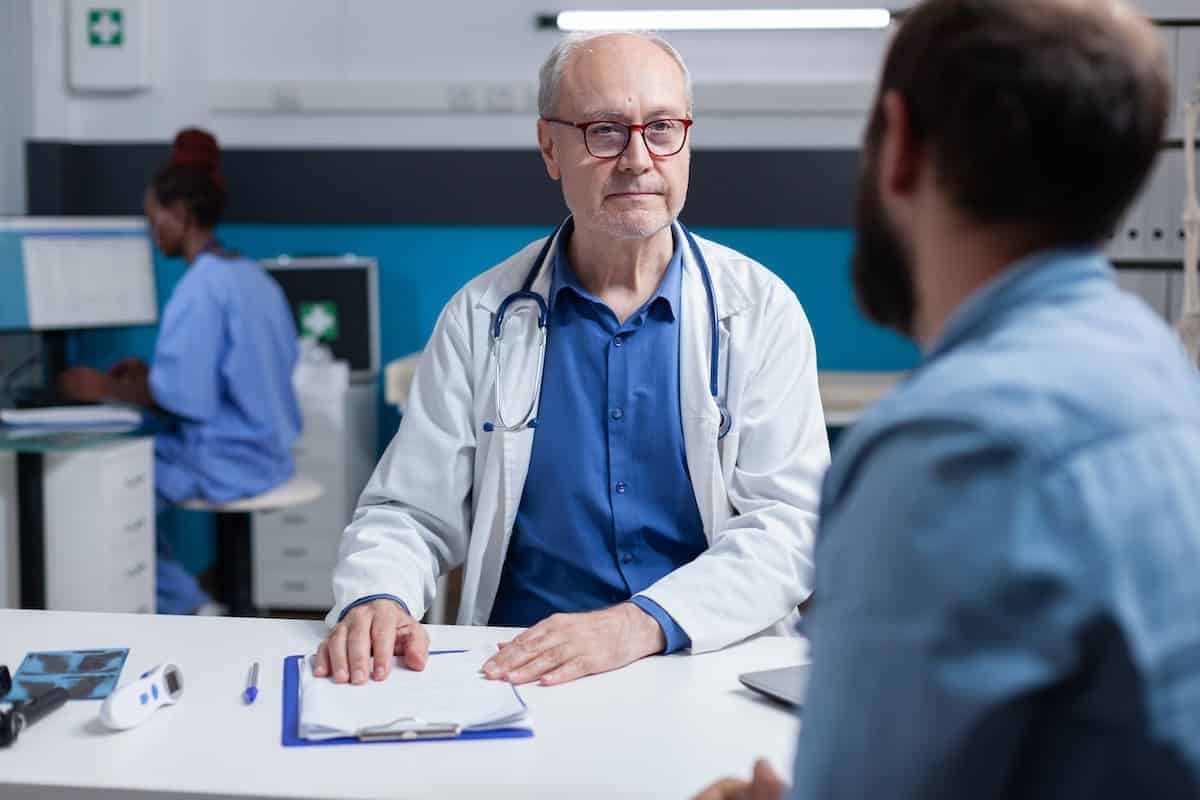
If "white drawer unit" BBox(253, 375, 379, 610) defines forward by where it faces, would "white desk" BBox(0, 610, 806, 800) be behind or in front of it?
in front

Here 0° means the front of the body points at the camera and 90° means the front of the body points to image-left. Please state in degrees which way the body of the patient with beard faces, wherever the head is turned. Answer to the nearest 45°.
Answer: approximately 135°

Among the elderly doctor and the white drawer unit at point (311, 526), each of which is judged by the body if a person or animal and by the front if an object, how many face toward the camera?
2

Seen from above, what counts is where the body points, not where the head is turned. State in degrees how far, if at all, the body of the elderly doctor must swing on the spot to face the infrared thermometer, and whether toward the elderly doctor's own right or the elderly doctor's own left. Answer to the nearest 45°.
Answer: approximately 45° to the elderly doctor's own right

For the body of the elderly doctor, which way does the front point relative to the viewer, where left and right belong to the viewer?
facing the viewer

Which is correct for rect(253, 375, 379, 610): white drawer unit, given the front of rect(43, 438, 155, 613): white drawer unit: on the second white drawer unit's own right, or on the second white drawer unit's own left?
on the second white drawer unit's own left

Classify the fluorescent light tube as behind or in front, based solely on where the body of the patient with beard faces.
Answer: in front

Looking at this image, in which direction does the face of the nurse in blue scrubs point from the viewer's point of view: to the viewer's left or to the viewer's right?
to the viewer's left

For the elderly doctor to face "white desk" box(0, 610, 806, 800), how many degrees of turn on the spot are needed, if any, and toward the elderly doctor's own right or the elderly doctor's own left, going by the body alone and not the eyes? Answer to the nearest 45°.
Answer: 0° — they already face it

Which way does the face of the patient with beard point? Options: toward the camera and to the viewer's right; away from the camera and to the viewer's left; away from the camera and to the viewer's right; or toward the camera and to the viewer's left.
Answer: away from the camera and to the viewer's left

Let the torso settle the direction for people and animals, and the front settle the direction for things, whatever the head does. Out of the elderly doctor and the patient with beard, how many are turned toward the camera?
1

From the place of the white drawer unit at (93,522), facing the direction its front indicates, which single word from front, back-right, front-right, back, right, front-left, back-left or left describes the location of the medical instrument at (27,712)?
front-right
